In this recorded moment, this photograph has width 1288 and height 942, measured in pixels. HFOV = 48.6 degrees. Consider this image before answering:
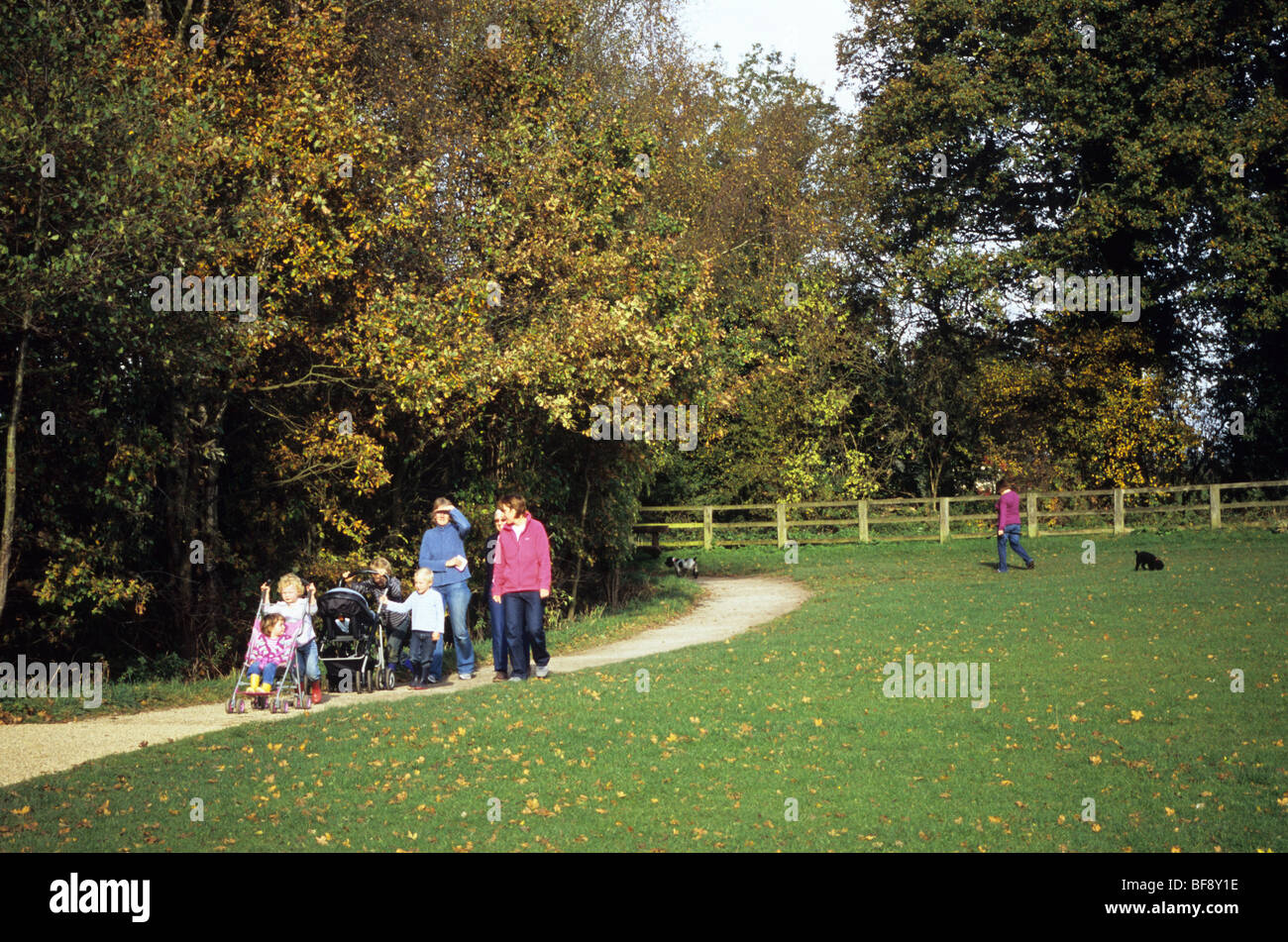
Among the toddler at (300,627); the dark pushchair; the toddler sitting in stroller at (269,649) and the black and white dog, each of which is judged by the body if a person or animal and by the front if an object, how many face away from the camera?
0

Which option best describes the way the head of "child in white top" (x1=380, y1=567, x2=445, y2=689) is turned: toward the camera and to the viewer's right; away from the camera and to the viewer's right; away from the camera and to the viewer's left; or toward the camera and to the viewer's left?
toward the camera and to the viewer's left

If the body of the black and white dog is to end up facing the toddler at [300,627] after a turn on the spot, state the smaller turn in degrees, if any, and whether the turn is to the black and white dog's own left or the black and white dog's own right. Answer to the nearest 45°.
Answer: approximately 90° to the black and white dog's own left

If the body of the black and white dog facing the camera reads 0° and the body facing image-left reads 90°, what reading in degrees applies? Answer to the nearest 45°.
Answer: approximately 90°

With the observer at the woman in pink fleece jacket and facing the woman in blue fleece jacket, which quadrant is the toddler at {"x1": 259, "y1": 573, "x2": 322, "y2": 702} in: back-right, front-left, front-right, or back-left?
front-left

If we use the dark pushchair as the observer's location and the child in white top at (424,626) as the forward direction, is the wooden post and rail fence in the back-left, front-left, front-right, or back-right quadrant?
front-left

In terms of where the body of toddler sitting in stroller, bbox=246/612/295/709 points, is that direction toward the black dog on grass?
no

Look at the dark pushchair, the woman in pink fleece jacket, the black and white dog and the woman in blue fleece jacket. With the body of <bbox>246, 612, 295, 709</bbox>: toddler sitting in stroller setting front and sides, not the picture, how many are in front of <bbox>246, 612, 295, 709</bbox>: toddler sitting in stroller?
0

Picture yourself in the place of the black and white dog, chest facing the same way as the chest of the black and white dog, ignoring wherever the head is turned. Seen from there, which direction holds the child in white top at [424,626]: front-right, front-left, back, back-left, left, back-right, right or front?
left

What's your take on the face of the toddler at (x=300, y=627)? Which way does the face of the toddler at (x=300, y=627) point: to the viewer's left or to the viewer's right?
to the viewer's left

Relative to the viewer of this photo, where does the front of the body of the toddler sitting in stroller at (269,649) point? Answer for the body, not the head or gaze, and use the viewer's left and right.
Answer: facing the viewer and to the left of the viewer

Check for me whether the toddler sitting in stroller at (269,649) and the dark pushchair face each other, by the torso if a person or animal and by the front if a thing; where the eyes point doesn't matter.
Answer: no

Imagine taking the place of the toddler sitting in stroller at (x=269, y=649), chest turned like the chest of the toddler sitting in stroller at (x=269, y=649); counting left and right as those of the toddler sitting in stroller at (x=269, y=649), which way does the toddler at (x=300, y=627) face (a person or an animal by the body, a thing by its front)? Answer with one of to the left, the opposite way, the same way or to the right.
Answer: the same way

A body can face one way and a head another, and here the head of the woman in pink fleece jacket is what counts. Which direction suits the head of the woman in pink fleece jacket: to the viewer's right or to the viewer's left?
to the viewer's left
